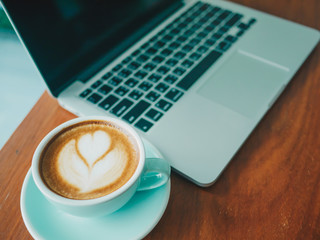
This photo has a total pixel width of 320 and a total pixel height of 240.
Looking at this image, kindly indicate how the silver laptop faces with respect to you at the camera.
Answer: facing the viewer and to the right of the viewer
